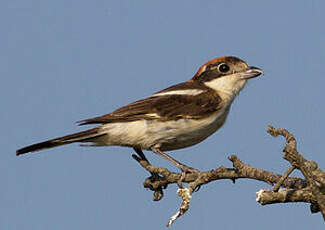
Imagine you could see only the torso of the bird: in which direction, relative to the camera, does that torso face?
to the viewer's right
